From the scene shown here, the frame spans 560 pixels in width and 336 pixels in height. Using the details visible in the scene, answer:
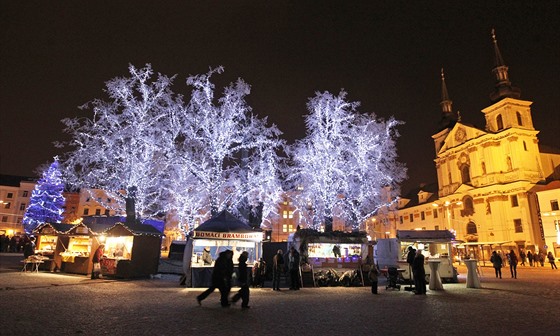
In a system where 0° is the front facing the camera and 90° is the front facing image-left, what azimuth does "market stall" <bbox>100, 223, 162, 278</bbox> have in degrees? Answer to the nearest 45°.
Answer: approximately 45°

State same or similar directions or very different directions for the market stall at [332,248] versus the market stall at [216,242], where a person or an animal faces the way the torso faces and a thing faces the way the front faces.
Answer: same or similar directions

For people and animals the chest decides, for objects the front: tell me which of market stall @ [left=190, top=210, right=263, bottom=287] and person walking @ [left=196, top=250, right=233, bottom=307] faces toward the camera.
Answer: the market stall

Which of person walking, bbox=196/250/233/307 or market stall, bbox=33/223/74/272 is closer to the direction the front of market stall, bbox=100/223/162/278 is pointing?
the person walking

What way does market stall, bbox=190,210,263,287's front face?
toward the camera

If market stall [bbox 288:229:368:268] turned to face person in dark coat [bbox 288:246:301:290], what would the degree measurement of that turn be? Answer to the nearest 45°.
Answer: approximately 45° to its right

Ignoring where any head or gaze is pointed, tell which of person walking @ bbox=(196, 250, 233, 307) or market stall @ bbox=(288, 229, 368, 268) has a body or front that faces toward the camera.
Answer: the market stall

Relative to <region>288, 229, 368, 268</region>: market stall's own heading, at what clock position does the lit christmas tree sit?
The lit christmas tree is roughly at 4 o'clock from the market stall.

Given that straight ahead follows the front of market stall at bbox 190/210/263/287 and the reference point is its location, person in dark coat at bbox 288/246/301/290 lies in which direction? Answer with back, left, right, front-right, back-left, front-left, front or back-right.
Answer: left

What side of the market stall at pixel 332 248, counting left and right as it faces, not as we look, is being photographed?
front

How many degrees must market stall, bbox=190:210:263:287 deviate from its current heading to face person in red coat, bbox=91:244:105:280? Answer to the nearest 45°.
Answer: approximately 135° to its right

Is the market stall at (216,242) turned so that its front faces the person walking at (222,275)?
yes
